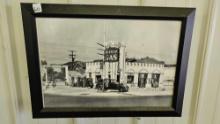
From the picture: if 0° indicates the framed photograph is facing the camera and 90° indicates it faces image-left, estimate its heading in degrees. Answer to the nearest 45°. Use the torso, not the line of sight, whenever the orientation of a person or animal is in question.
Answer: approximately 0°
